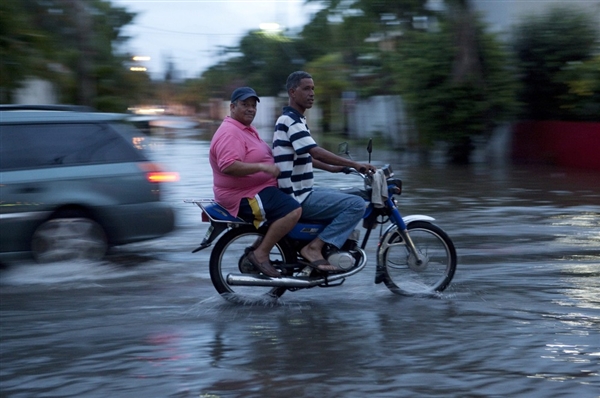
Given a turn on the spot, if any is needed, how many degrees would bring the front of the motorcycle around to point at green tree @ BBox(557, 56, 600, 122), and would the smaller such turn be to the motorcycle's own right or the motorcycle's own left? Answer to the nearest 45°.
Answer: approximately 45° to the motorcycle's own left

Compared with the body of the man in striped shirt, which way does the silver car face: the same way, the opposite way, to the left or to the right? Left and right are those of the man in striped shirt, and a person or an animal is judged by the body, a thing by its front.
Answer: the opposite way

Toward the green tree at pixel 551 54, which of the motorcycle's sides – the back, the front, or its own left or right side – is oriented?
left

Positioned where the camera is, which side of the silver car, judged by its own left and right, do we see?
left

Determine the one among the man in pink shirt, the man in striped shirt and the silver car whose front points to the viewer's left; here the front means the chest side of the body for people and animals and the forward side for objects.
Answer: the silver car

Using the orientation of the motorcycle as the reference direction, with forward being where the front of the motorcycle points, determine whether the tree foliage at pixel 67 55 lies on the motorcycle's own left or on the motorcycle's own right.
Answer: on the motorcycle's own left

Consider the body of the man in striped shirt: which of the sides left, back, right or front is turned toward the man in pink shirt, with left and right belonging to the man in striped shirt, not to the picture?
back

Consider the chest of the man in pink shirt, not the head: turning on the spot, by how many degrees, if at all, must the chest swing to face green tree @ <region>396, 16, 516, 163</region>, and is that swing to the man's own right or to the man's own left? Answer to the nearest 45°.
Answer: approximately 90° to the man's own left

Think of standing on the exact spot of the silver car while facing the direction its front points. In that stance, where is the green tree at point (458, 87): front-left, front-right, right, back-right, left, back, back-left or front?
back-right

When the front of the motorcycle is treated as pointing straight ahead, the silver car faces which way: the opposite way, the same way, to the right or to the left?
the opposite way

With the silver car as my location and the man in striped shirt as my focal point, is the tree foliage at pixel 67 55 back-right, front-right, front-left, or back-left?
back-left

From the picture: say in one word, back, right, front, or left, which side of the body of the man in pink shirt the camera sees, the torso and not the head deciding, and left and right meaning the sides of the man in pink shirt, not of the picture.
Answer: right

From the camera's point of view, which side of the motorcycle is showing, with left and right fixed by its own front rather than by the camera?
right

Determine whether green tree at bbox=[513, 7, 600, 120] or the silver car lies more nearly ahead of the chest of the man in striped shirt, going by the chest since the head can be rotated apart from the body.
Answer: the green tree

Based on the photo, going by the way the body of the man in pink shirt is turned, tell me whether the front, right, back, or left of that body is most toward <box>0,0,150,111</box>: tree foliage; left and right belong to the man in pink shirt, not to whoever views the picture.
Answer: left

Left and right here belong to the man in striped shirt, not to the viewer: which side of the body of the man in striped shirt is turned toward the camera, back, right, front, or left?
right

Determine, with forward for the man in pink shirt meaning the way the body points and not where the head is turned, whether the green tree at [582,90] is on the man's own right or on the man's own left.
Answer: on the man's own left

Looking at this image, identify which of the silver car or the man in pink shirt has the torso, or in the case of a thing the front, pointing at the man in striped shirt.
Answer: the man in pink shirt
